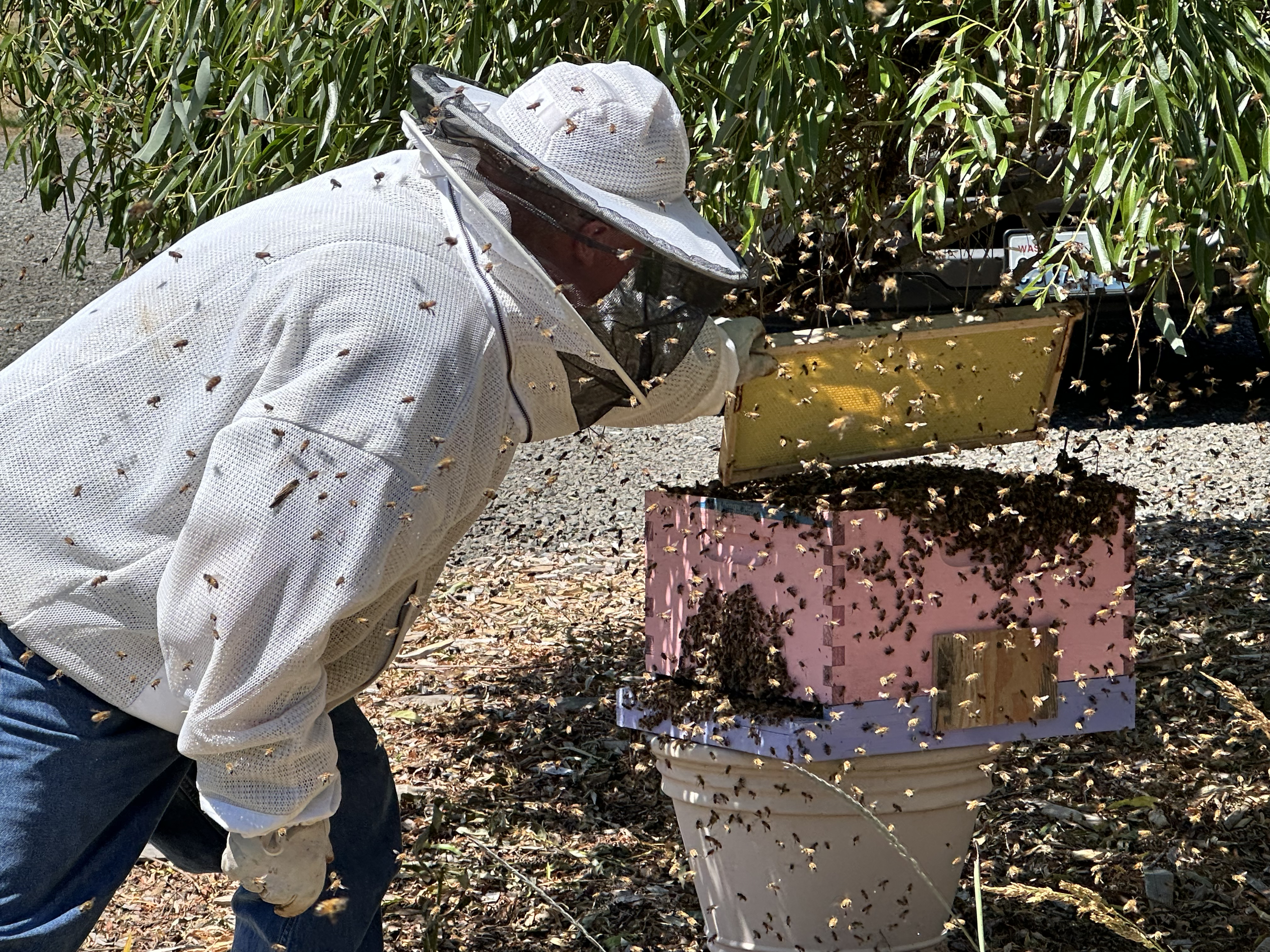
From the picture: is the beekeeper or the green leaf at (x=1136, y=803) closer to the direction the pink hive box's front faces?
the beekeeper

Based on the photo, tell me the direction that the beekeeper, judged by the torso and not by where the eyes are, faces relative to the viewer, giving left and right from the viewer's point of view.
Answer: facing to the right of the viewer

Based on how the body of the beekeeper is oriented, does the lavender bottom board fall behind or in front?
in front

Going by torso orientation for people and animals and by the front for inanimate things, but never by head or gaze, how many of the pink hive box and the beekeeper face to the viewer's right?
1

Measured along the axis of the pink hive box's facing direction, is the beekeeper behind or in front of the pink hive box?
in front

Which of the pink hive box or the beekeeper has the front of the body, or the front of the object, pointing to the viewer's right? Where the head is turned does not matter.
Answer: the beekeeper

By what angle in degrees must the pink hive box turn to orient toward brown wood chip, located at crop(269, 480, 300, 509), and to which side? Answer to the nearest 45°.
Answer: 0° — it already faces it

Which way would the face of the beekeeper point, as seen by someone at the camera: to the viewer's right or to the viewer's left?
to the viewer's right

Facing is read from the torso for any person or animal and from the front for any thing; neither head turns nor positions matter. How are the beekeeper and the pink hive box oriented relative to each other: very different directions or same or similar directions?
very different directions
